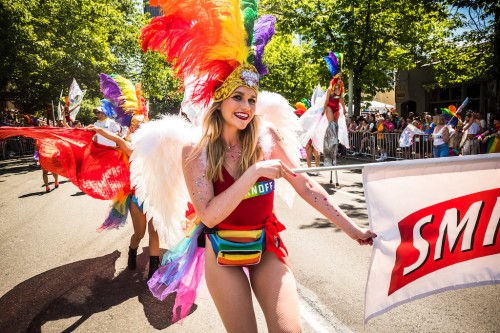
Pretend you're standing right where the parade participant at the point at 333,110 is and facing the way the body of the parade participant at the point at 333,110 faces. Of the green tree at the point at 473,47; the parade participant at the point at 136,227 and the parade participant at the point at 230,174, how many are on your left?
1

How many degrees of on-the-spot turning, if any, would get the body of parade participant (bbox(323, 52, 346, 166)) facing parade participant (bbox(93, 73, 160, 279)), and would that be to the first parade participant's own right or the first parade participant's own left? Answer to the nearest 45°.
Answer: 0° — they already face them

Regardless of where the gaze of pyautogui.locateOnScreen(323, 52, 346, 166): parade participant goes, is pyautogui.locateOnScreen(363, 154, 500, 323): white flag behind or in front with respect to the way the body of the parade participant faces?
in front

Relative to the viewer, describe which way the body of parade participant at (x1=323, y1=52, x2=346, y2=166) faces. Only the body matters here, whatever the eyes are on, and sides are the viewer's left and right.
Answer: facing the viewer and to the right of the viewer

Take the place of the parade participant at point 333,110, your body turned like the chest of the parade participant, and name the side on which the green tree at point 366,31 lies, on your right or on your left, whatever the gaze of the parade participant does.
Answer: on your left

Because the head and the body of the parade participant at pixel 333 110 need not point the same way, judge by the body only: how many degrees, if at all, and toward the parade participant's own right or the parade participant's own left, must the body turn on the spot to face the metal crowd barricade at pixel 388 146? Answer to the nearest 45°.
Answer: approximately 135° to the parade participant's own left

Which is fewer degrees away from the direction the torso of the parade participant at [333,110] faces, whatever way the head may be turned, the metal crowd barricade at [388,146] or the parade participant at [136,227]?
the parade participant

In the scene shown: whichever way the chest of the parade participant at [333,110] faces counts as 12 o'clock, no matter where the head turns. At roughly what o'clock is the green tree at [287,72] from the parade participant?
The green tree is roughly at 7 o'clock from the parade participant.

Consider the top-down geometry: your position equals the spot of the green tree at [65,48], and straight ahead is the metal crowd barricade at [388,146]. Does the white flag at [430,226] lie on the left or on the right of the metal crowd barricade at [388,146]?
right

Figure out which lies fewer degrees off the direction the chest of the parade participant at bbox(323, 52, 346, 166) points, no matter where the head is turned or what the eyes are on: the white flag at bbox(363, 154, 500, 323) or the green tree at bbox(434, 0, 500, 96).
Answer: the white flag

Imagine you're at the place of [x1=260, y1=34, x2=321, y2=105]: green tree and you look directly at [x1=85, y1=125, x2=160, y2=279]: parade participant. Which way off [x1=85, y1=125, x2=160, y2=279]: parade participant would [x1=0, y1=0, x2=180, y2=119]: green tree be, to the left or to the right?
right

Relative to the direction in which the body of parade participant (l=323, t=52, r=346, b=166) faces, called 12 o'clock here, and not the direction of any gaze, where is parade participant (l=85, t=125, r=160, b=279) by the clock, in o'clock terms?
parade participant (l=85, t=125, r=160, b=279) is roughly at 2 o'clock from parade participant (l=323, t=52, r=346, b=166).

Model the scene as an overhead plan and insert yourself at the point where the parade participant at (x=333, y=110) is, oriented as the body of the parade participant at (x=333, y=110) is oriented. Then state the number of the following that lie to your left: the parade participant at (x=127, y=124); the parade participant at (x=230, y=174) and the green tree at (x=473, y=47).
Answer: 1

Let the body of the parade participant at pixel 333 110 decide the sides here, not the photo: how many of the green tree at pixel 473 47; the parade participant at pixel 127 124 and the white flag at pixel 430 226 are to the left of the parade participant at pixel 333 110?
1
